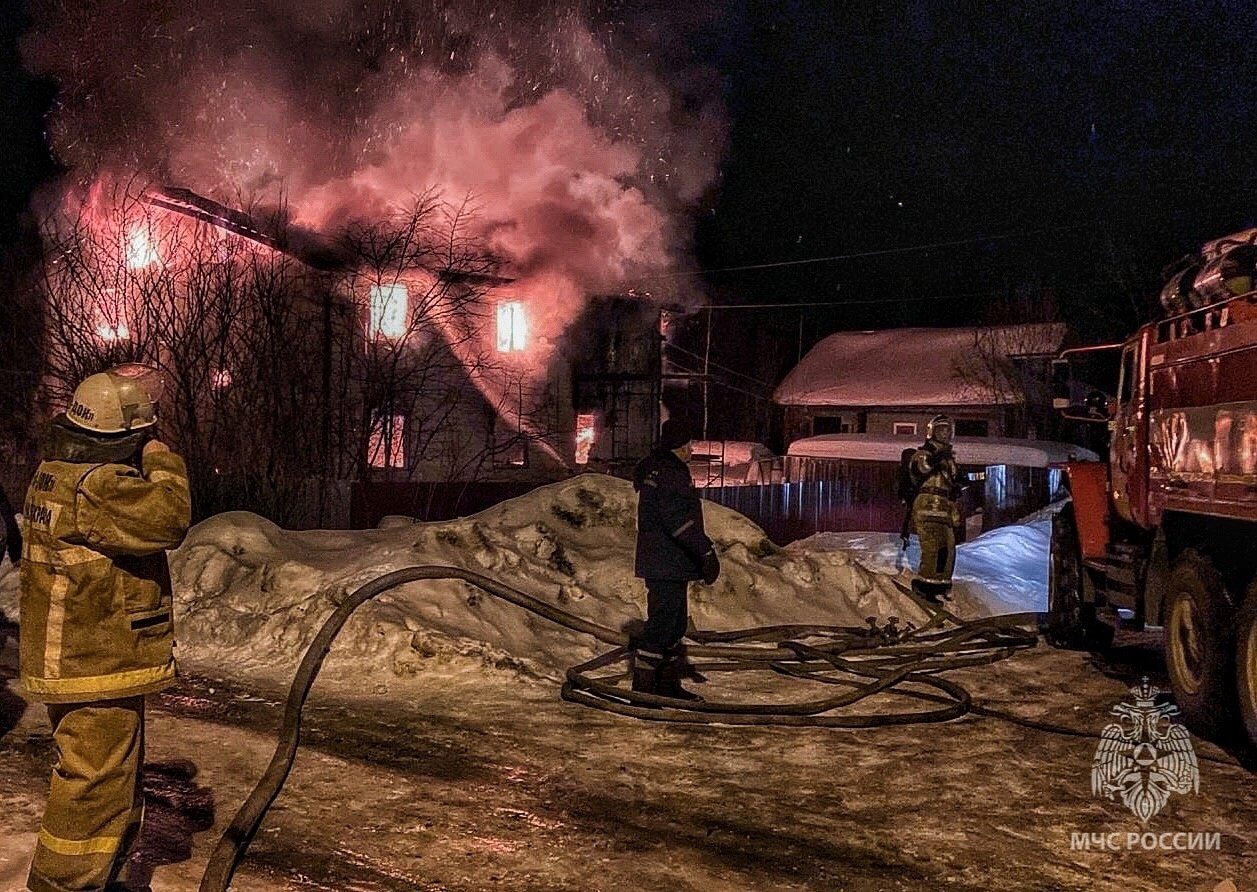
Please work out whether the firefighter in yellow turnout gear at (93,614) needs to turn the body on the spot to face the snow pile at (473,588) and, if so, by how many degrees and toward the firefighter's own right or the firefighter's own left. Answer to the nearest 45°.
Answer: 0° — they already face it

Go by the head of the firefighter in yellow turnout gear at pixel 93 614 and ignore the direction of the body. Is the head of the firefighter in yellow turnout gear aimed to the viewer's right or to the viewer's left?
to the viewer's right

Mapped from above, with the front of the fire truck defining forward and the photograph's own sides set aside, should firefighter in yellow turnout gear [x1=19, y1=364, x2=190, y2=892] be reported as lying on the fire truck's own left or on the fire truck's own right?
on the fire truck's own left

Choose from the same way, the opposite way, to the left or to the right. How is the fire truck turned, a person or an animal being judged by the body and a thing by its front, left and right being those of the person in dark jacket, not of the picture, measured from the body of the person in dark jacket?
to the left

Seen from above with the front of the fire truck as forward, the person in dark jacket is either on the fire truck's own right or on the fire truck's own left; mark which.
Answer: on the fire truck's own left

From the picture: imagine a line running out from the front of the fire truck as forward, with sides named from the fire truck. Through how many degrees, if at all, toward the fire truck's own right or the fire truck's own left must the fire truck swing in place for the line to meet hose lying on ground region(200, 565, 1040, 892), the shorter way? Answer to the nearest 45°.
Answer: approximately 45° to the fire truck's own left

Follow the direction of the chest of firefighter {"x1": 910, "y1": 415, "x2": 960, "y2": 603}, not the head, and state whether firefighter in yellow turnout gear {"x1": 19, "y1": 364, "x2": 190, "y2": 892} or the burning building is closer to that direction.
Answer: the firefighter in yellow turnout gear

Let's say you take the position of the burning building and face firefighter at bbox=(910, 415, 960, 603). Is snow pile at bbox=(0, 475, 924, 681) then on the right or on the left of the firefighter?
right

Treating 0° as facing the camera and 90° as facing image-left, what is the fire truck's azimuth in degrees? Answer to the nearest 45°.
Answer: approximately 135°
